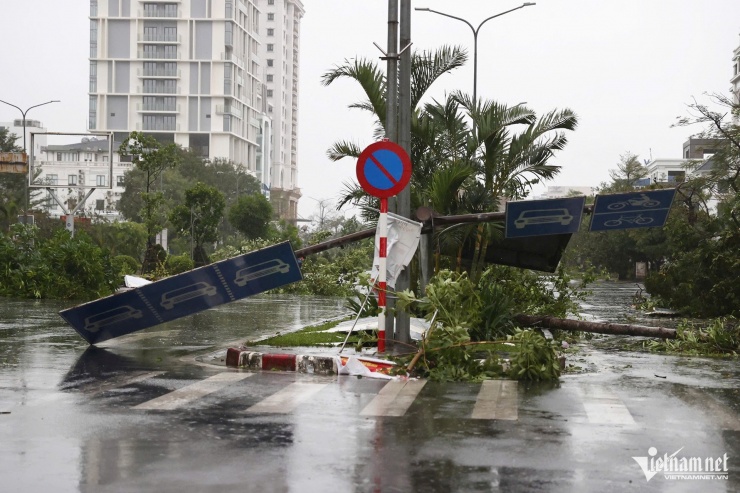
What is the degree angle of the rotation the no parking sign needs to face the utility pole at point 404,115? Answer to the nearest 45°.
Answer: approximately 180°

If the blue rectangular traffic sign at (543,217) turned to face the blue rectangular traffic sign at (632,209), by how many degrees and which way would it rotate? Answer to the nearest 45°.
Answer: approximately 90° to its left

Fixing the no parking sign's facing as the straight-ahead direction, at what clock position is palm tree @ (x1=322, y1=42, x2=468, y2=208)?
The palm tree is roughly at 6 o'clock from the no parking sign.

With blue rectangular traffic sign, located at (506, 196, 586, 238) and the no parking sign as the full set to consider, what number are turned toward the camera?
2

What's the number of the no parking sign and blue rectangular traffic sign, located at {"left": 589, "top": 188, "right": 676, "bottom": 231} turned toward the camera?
2

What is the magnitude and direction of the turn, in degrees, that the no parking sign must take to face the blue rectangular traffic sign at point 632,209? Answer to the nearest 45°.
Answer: approximately 135° to its left

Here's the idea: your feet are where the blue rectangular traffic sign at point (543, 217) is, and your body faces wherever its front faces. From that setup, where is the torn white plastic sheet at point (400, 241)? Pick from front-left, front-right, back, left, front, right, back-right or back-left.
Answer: front-right

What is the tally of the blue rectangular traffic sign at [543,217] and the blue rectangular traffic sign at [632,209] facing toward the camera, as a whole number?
2

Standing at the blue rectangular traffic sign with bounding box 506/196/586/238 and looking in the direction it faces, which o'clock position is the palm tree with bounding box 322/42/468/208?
The palm tree is roughly at 5 o'clock from the blue rectangular traffic sign.

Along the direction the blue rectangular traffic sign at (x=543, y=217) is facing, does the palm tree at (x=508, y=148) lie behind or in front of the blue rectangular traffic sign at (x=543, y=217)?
behind
